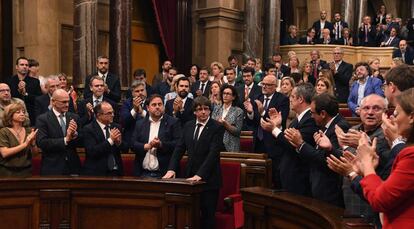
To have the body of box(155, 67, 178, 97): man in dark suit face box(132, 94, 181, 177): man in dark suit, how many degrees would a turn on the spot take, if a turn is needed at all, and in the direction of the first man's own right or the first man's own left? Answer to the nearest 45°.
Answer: approximately 45° to the first man's own right

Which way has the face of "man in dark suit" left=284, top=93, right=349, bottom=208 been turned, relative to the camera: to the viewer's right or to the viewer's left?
to the viewer's left

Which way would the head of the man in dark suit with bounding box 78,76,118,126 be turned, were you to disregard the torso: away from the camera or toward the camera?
toward the camera

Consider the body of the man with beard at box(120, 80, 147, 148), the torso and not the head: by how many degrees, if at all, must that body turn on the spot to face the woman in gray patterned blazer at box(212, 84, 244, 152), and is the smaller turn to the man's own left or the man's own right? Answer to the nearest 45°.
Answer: approximately 45° to the man's own left

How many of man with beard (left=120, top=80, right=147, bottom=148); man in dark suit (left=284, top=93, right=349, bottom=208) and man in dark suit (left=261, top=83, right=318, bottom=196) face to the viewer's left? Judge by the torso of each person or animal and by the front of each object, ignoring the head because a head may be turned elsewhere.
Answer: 2

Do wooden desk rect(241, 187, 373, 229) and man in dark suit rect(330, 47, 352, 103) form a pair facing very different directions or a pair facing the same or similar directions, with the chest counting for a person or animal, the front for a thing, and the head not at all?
same or similar directions

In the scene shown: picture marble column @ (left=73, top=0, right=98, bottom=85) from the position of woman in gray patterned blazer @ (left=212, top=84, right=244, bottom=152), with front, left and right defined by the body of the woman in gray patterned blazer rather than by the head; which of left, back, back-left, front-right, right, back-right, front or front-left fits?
right

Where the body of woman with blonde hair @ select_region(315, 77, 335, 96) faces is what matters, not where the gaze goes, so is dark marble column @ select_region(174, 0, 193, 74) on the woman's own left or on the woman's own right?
on the woman's own right

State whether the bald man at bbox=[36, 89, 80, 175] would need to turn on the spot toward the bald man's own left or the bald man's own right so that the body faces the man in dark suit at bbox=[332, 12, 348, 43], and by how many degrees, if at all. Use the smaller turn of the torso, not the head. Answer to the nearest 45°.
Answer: approximately 90° to the bald man's own left

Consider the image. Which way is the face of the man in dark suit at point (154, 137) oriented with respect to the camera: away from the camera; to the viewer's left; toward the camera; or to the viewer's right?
toward the camera

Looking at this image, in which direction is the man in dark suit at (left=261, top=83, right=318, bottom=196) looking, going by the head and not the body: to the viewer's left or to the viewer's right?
to the viewer's left

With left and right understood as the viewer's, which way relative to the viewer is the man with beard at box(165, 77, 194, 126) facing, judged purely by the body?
facing the viewer

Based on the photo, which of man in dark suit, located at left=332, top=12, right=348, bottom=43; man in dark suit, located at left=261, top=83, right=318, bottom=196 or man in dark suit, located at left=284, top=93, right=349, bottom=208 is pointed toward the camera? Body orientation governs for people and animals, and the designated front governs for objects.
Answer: man in dark suit, located at left=332, top=12, right=348, bottom=43

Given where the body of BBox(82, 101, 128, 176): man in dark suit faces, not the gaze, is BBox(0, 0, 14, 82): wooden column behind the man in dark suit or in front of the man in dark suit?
behind

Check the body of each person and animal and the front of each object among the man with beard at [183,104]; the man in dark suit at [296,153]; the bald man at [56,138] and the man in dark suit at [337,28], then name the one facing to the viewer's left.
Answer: the man in dark suit at [296,153]

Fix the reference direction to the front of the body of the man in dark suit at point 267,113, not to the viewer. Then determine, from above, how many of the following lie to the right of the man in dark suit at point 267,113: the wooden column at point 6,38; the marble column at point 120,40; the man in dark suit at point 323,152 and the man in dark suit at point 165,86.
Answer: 3

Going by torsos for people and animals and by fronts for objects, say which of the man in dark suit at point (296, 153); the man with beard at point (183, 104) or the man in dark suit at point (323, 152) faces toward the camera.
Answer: the man with beard

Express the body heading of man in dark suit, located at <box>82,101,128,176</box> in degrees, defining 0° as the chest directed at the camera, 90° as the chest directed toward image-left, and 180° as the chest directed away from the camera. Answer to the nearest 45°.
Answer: approximately 315°
